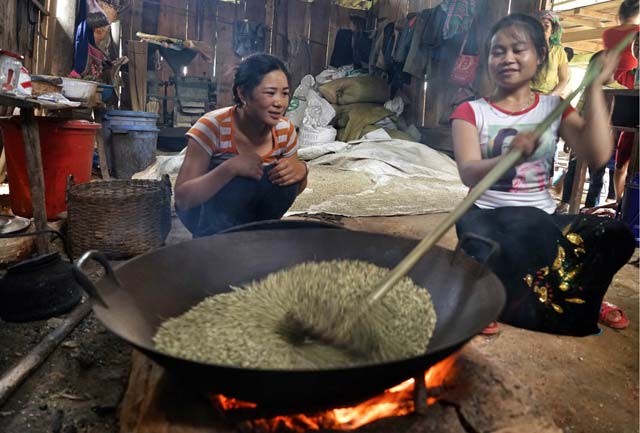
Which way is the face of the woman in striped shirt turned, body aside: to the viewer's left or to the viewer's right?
to the viewer's right

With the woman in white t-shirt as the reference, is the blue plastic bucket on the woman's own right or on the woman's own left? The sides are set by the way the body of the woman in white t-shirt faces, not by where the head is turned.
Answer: on the woman's own right

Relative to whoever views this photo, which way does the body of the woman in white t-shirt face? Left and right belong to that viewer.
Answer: facing the viewer

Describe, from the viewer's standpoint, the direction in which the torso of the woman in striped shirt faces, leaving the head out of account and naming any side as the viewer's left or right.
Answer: facing the viewer and to the right of the viewer

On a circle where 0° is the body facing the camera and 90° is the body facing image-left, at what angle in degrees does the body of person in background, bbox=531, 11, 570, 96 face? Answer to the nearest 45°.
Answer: approximately 45°

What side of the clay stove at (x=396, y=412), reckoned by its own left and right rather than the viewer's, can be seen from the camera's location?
front

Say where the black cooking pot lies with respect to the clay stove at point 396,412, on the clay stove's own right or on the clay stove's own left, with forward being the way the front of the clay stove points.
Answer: on the clay stove's own right

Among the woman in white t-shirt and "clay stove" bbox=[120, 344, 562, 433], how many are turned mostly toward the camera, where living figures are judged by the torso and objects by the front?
2

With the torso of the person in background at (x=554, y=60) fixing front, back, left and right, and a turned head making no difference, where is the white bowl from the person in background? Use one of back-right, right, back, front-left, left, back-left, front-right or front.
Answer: front

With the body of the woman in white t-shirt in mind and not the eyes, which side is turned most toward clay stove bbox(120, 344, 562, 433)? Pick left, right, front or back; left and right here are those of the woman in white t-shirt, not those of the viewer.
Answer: front

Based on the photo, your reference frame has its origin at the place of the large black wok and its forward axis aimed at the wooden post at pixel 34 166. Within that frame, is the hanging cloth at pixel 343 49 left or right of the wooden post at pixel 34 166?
right

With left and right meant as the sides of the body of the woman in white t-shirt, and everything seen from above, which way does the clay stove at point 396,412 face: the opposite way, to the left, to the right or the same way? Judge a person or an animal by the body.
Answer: the same way

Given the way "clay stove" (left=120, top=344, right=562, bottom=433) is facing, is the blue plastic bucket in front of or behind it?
behind
